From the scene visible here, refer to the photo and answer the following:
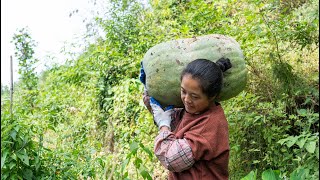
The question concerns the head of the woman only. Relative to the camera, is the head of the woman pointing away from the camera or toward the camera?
toward the camera

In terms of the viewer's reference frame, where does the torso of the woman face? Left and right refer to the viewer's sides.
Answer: facing the viewer and to the left of the viewer
